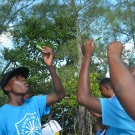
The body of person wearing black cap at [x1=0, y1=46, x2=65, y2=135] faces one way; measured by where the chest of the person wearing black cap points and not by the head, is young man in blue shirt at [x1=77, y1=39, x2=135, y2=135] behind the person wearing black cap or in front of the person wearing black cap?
in front

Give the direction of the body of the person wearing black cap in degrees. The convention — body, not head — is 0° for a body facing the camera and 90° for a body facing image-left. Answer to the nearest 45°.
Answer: approximately 315°
